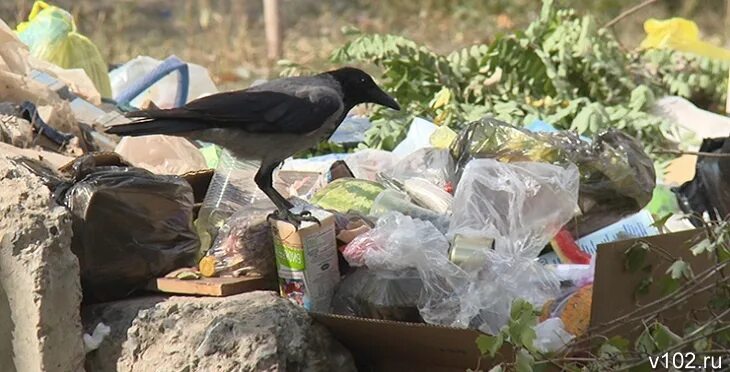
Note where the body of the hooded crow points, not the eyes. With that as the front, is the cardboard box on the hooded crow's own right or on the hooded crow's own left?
on the hooded crow's own right

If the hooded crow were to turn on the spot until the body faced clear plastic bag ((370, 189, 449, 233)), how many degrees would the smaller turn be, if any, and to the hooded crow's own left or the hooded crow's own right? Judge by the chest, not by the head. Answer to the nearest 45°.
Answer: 0° — it already faces it

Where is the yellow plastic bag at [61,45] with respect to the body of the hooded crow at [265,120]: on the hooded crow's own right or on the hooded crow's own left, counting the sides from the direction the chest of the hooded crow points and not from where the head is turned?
on the hooded crow's own left

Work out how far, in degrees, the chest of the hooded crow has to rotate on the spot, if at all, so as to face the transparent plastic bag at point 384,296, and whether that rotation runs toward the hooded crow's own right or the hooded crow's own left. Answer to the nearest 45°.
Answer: approximately 45° to the hooded crow's own right

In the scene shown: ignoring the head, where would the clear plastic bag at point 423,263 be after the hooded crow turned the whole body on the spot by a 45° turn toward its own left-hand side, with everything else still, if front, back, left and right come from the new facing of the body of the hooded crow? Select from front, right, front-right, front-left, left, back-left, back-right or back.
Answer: right

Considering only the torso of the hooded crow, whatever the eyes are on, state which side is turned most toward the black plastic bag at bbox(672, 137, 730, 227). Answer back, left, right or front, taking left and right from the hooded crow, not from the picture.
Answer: front

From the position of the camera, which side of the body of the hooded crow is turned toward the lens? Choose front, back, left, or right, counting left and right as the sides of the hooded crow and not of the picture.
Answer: right

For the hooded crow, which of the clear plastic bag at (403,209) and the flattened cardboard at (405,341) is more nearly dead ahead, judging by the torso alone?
the clear plastic bag

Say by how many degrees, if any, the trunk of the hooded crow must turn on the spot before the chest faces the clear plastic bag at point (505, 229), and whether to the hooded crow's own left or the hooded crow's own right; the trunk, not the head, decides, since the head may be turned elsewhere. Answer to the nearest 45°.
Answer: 0° — it already faces it

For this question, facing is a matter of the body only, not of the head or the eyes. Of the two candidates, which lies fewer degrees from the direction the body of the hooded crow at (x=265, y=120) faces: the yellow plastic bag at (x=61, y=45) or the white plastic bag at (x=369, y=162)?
the white plastic bag

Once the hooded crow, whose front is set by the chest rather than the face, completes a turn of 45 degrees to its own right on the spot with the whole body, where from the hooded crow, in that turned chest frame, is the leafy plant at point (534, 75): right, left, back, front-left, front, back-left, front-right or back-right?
left

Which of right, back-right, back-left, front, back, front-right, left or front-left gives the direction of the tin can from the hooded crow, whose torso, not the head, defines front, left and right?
front-right

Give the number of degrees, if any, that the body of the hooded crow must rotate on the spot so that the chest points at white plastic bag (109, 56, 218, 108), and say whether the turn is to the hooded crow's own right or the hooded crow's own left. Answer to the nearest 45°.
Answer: approximately 90° to the hooded crow's own left
